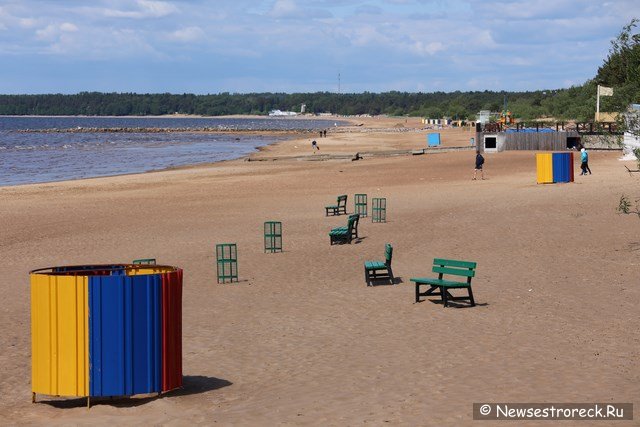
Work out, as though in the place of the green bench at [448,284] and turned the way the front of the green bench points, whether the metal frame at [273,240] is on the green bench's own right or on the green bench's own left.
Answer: on the green bench's own right

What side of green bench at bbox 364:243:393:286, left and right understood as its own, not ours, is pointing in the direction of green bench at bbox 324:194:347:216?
right

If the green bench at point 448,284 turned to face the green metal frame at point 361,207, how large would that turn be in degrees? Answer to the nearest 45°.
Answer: approximately 135° to its right

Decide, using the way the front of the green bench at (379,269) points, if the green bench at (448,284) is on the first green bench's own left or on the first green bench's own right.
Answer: on the first green bench's own left

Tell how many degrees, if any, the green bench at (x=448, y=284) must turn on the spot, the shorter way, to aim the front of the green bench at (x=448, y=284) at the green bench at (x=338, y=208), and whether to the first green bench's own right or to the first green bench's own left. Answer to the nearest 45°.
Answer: approximately 135° to the first green bench's own right

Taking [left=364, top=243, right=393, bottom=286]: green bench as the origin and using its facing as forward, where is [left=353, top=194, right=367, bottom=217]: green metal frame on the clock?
The green metal frame is roughly at 3 o'clock from the green bench.

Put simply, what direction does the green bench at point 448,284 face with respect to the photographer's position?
facing the viewer and to the left of the viewer

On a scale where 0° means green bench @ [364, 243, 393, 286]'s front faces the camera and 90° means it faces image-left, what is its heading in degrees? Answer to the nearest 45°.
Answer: approximately 90°

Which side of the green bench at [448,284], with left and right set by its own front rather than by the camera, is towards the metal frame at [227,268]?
right

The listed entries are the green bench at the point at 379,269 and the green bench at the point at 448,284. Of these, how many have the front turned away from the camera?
0
